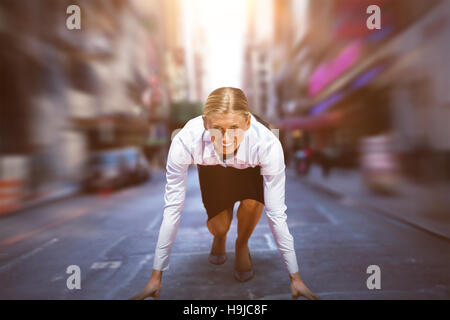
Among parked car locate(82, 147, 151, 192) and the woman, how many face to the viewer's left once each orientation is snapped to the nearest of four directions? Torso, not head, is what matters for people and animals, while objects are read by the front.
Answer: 0

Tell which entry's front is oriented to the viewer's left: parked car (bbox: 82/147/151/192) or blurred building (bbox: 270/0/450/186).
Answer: the blurred building

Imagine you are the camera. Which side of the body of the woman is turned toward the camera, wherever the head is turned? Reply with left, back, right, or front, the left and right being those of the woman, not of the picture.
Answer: front

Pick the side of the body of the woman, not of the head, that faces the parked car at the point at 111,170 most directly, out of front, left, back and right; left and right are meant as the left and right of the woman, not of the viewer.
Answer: back

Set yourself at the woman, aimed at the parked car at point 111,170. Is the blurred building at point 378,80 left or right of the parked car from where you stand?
right

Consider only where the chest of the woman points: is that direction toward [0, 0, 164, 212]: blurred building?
no

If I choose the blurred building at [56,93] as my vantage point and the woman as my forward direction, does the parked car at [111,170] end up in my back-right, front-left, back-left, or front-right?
front-left

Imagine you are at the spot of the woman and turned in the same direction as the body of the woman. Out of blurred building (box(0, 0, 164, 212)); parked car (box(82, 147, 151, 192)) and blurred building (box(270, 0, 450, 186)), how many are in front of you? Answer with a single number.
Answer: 0

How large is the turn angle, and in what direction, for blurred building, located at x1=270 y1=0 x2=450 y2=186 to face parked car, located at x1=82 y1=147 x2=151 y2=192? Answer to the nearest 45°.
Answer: approximately 45° to its left

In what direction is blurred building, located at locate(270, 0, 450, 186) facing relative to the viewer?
to the viewer's left

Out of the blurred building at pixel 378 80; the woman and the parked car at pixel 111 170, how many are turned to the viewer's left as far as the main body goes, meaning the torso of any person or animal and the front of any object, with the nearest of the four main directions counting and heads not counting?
1

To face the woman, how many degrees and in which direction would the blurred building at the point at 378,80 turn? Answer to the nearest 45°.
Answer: approximately 90° to its left
